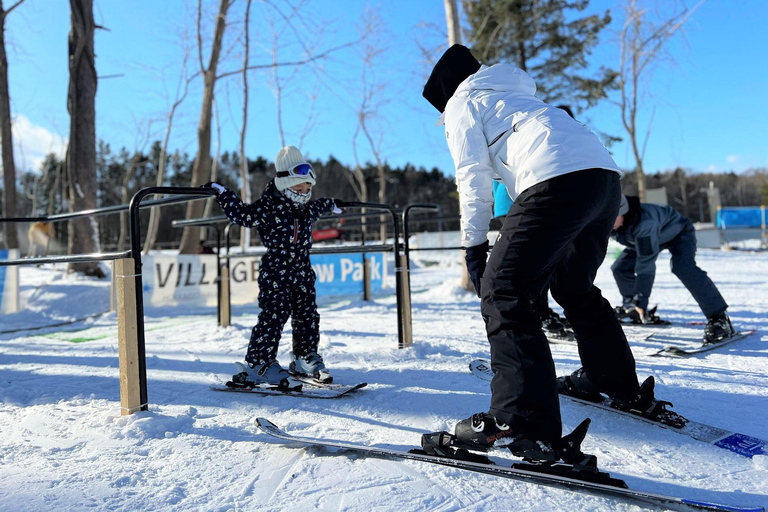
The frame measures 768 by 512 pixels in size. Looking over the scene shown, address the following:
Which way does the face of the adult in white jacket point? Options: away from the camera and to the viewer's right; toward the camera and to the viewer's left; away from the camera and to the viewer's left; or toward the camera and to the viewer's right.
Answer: away from the camera and to the viewer's left

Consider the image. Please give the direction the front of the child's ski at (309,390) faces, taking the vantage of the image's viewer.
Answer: facing to the right of the viewer

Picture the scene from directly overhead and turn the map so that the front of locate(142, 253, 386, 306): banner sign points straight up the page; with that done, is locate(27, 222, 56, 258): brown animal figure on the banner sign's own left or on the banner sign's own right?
on the banner sign's own right

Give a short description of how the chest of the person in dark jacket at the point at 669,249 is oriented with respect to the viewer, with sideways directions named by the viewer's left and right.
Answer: facing to the left of the viewer

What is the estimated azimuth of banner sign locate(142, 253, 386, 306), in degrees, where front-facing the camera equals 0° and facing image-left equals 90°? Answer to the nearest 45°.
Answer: approximately 0°

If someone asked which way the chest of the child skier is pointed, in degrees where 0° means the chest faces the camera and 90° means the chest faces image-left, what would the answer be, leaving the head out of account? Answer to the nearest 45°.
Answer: approximately 315°

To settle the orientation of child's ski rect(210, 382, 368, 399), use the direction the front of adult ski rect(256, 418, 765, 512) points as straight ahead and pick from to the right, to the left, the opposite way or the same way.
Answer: the opposite way
